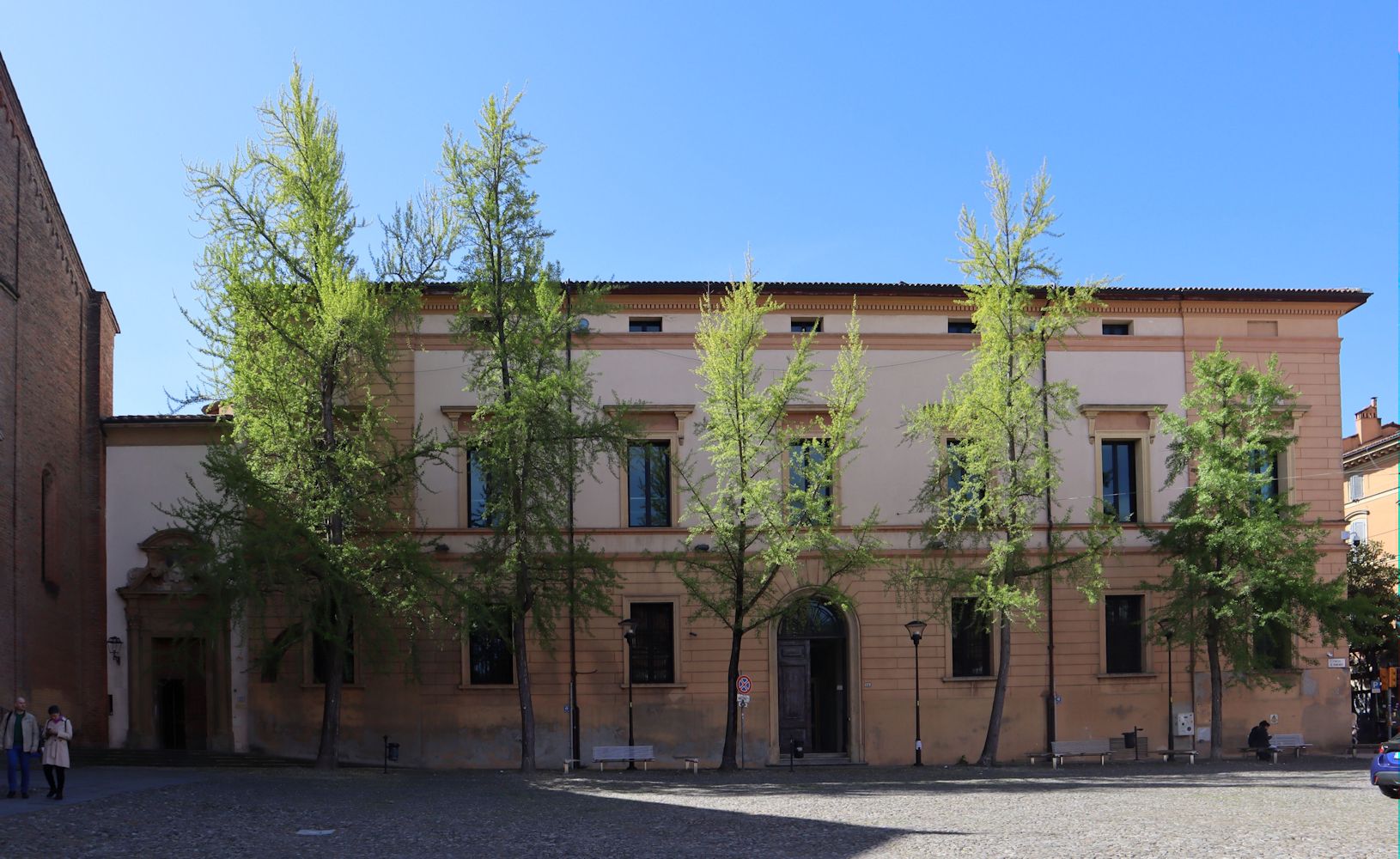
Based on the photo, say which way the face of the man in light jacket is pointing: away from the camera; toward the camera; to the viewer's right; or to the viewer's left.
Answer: toward the camera

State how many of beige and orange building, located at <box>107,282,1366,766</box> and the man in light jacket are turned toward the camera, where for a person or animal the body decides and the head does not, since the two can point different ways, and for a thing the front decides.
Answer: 2

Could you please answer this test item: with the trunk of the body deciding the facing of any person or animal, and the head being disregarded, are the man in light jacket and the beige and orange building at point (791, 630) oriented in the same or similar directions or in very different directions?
same or similar directions

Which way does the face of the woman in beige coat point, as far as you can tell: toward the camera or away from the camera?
toward the camera

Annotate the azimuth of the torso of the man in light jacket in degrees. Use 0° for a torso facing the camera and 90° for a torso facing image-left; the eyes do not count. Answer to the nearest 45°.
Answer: approximately 0°

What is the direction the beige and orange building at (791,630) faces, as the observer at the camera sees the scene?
facing the viewer

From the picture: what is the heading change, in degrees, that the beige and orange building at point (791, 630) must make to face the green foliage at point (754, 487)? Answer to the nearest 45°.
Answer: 0° — it already faces it
